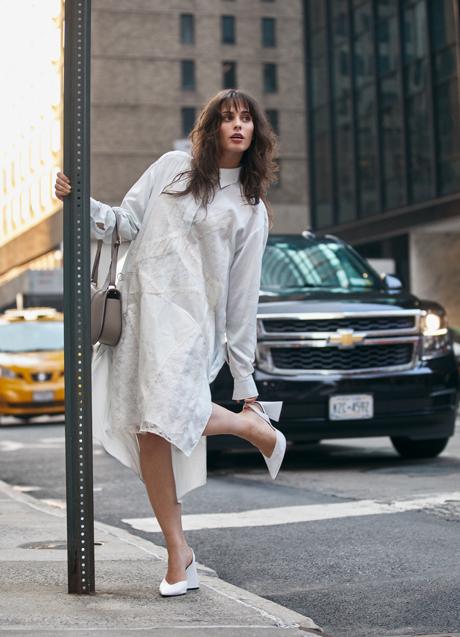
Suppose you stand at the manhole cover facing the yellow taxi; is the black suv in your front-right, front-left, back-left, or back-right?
front-right

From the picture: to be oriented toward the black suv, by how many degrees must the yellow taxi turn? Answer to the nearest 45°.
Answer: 0° — it already faces it

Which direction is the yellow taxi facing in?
toward the camera

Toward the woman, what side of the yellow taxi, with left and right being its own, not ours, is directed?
front

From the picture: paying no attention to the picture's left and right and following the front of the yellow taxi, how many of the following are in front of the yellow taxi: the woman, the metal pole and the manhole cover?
3

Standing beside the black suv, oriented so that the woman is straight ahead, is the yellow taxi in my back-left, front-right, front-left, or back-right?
back-right

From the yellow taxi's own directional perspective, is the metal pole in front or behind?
in front

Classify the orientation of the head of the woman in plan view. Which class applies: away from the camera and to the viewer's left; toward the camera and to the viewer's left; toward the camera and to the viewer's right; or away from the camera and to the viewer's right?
toward the camera and to the viewer's right

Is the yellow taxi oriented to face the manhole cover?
yes
